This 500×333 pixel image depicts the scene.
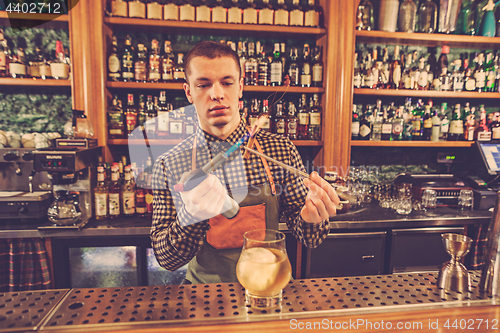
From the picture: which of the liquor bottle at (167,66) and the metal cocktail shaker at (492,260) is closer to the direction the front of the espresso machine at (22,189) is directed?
the metal cocktail shaker

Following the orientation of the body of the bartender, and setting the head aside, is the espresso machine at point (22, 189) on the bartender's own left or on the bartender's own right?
on the bartender's own right

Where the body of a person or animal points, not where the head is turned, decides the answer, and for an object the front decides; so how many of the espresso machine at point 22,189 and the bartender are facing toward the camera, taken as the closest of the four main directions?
2

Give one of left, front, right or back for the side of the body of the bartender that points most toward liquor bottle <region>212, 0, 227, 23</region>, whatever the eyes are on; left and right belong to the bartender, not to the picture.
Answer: back

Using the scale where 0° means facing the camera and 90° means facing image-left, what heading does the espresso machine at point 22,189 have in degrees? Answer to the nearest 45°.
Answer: approximately 0°

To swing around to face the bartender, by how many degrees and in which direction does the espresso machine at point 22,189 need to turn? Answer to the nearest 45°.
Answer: approximately 45° to its left

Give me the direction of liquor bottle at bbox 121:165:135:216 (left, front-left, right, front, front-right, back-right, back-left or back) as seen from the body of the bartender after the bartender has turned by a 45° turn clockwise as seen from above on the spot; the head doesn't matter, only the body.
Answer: right

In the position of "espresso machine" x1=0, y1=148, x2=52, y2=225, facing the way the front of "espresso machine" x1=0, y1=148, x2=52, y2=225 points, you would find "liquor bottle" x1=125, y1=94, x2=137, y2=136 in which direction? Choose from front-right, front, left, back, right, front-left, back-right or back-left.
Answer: left

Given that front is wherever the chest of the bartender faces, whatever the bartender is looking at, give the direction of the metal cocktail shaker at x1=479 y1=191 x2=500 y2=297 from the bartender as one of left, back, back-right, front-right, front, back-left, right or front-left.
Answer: front-left

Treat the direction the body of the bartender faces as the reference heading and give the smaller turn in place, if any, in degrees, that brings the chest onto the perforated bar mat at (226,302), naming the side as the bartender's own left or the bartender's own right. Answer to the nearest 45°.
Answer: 0° — they already face it

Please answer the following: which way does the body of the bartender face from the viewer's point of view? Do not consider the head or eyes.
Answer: toward the camera
